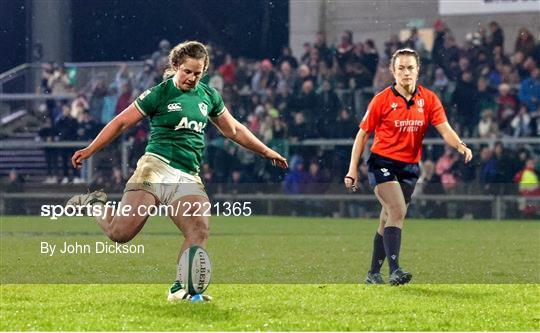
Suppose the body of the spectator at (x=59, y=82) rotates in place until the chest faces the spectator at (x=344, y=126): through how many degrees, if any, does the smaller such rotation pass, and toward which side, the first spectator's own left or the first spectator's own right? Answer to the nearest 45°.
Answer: approximately 45° to the first spectator's own left

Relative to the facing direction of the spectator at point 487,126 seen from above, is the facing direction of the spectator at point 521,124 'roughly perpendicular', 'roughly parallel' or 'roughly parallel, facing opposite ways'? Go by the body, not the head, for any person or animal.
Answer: roughly parallel

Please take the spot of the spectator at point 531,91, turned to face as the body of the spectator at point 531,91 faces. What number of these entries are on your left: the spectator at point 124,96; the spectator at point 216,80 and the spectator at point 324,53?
0

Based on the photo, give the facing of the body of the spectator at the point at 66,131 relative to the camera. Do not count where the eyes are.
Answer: toward the camera

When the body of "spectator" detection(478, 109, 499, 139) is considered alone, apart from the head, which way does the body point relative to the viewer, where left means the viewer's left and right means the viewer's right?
facing the viewer

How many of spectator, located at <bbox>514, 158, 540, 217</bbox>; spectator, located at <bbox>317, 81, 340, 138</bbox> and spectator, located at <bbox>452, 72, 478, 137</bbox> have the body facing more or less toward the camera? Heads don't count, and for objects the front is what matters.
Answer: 3

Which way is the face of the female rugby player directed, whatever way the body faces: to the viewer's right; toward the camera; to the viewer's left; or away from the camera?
toward the camera

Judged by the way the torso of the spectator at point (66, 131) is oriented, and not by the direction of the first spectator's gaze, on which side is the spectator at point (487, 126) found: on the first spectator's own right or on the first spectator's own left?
on the first spectator's own left

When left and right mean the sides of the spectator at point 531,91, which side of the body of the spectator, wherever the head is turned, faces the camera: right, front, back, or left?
front

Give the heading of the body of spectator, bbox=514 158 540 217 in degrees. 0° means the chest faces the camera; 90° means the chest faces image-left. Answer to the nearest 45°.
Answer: approximately 0°

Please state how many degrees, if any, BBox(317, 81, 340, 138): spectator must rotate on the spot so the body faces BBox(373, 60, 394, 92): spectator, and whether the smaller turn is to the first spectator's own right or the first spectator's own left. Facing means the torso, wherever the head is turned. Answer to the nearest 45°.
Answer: approximately 90° to the first spectator's own left

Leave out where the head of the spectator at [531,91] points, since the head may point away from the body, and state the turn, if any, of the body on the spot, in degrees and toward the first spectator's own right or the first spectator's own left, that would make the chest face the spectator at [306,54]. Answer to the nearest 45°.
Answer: approximately 90° to the first spectator's own right

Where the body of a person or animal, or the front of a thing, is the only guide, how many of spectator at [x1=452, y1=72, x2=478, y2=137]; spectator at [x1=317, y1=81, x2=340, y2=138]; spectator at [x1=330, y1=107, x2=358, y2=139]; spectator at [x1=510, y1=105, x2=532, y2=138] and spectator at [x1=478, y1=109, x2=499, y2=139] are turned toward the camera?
5

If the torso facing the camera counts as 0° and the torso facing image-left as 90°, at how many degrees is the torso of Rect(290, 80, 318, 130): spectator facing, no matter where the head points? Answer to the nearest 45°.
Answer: approximately 45°

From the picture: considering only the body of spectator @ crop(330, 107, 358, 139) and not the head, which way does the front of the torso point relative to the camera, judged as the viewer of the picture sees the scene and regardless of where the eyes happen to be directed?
toward the camera

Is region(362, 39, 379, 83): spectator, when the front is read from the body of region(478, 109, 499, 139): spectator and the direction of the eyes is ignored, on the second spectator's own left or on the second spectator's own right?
on the second spectator's own right

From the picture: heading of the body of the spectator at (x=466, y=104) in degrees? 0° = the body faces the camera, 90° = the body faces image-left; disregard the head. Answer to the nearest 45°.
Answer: approximately 0°

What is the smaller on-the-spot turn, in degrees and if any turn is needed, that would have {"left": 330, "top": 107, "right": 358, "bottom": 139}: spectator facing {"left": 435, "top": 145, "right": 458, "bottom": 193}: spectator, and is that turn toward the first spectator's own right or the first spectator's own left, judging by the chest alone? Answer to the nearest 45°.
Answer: approximately 90° to the first spectator's own left

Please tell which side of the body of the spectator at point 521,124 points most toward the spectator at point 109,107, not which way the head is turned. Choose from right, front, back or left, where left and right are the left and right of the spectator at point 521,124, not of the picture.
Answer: right

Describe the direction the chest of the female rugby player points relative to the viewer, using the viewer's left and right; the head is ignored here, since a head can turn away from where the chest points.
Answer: facing the viewer and to the right of the viewer
